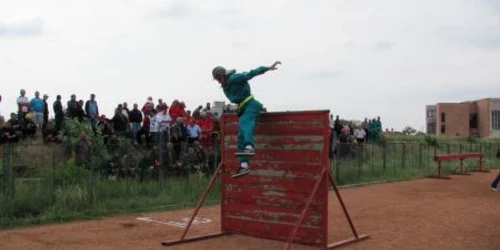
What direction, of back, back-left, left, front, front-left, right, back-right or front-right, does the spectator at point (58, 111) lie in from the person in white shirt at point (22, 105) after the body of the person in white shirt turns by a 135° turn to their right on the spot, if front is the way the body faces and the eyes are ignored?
back-right

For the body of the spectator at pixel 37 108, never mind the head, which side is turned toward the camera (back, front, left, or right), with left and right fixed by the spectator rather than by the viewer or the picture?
front

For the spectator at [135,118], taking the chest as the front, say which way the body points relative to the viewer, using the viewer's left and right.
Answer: facing the viewer

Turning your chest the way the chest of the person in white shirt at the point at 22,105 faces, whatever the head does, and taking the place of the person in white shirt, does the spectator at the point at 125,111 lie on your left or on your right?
on your left

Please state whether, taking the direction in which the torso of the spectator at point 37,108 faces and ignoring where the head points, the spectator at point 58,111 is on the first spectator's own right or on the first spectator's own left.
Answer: on the first spectator's own left

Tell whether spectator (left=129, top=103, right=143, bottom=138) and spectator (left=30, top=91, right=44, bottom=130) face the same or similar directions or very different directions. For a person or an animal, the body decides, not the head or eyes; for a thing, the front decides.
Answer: same or similar directions

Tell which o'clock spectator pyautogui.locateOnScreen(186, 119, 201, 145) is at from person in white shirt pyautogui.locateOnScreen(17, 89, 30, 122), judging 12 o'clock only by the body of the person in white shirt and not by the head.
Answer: The spectator is roughly at 10 o'clock from the person in white shirt.

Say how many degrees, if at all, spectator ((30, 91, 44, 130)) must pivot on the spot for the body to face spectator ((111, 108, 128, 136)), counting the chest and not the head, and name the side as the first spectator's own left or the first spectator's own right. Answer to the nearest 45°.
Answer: approximately 45° to the first spectator's own left

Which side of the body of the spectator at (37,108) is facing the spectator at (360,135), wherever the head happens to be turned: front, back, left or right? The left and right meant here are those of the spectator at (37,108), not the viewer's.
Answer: left

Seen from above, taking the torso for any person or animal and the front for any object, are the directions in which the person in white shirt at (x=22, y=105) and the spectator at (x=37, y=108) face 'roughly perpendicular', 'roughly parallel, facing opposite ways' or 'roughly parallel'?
roughly parallel

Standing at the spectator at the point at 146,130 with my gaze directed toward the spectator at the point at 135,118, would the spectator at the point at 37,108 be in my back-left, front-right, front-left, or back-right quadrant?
front-left

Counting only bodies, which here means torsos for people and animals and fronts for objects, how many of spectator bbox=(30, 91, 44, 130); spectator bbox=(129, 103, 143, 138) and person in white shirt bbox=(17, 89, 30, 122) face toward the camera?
3

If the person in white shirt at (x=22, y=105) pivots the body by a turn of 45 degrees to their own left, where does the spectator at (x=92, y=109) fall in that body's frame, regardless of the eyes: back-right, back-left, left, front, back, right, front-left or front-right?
front-left
